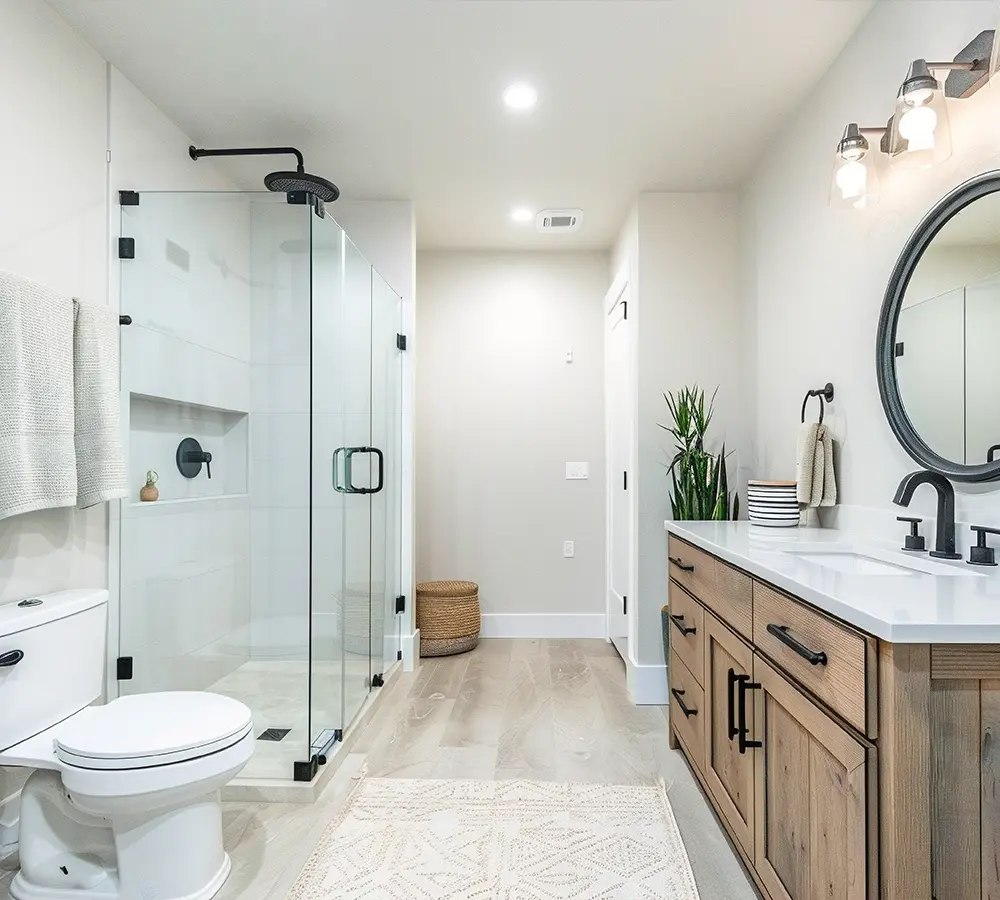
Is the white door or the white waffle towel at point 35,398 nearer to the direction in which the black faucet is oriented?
the white waffle towel

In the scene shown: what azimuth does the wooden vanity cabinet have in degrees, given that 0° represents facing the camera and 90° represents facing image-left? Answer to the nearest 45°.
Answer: approximately 45°

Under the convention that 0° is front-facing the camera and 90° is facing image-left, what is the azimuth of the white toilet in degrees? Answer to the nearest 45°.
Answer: approximately 315°

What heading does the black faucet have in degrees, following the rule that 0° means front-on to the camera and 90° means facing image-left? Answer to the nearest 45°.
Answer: approximately 45°

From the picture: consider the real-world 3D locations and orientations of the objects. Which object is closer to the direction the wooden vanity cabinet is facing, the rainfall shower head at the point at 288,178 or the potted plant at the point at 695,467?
the rainfall shower head

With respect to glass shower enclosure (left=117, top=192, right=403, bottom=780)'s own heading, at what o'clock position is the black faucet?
The black faucet is roughly at 12 o'clock from the glass shower enclosure.

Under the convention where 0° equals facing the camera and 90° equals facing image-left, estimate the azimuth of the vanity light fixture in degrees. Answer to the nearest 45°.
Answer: approximately 45°

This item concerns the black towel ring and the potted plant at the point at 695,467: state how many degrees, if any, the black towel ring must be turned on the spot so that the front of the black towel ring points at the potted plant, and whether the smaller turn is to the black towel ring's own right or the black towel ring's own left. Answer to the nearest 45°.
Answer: approximately 90° to the black towel ring's own right
